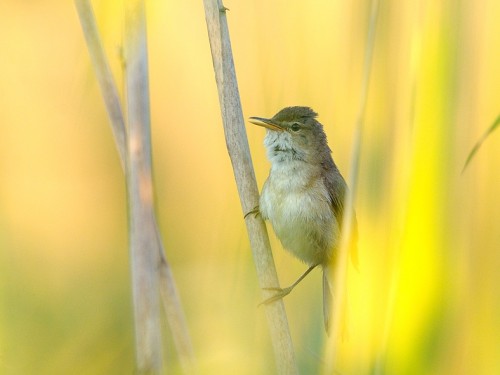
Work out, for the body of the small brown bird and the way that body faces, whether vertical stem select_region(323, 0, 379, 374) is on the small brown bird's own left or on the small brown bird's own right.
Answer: on the small brown bird's own left

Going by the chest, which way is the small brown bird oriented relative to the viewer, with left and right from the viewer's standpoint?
facing the viewer and to the left of the viewer

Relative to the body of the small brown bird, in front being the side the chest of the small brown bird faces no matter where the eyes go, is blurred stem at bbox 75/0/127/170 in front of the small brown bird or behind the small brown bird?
in front
